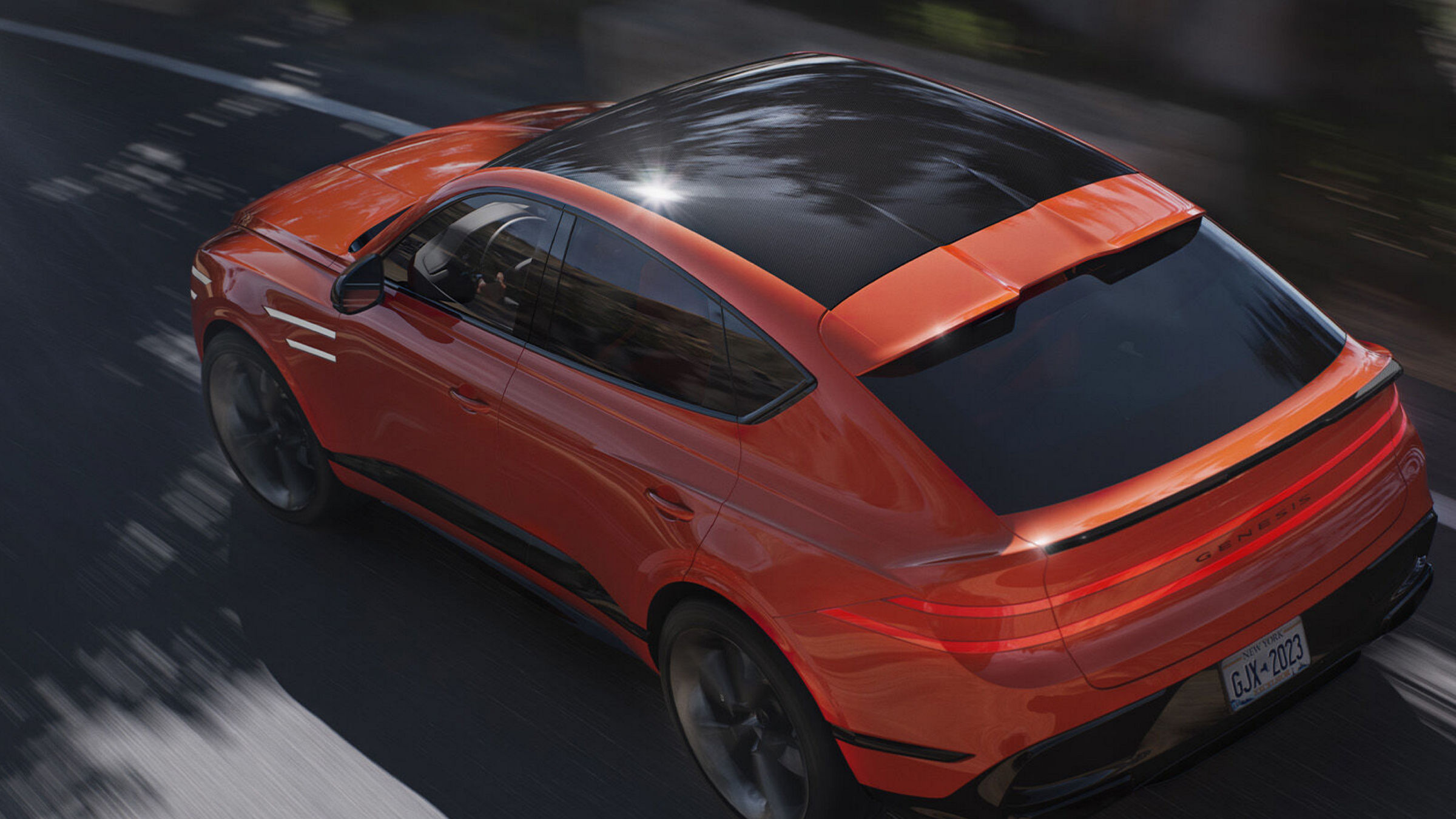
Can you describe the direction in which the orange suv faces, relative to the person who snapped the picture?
facing away from the viewer and to the left of the viewer
